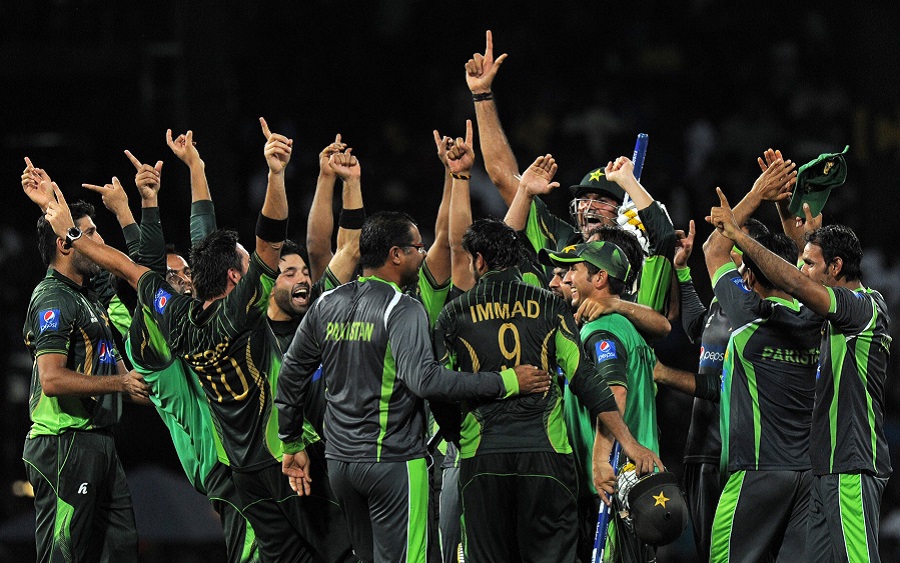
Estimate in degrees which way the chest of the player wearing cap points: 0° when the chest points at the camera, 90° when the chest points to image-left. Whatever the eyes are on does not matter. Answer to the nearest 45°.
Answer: approximately 90°

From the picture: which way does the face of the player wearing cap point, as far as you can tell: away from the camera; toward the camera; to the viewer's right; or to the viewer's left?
to the viewer's left
